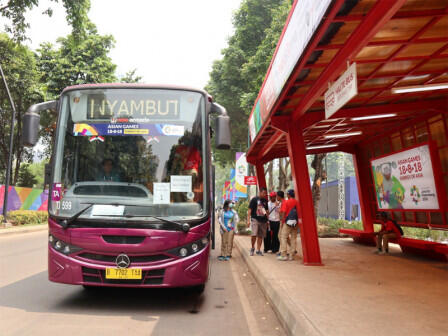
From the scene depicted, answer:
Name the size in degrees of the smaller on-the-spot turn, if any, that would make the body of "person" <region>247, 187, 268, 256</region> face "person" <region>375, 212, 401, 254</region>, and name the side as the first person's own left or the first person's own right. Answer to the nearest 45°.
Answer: approximately 45° to the first person's own left

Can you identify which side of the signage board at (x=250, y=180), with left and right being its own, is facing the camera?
front

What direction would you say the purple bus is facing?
toward the camera

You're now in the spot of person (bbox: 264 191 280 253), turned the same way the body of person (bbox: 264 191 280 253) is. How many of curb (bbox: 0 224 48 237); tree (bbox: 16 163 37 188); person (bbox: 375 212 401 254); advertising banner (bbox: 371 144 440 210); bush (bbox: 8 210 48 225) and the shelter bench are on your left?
3

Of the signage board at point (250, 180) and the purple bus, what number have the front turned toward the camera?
2

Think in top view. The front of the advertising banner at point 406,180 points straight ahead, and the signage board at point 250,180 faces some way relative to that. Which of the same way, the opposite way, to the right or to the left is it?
to the left

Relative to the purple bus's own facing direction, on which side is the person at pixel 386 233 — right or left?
on its left
